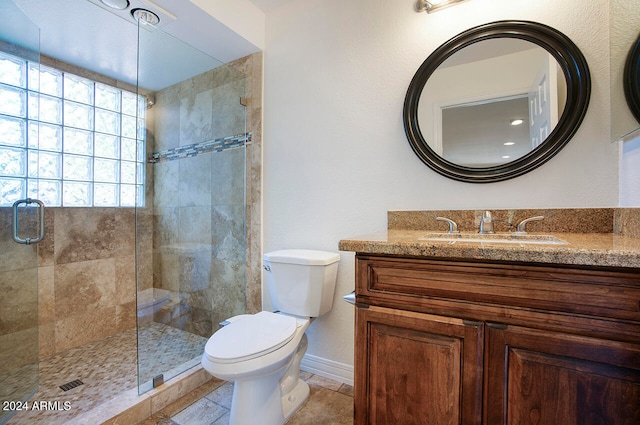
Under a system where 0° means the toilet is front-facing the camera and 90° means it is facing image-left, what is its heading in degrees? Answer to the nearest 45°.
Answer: approximately 45°

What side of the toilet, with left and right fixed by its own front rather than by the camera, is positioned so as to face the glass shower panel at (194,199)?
right

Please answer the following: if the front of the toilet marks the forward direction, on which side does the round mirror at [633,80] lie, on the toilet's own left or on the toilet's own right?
on the toilet's own left

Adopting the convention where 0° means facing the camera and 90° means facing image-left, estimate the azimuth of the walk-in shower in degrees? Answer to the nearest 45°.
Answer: approximately 315°

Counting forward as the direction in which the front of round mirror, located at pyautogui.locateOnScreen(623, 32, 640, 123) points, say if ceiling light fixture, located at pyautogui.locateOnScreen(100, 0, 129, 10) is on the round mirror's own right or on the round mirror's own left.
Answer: on the round mirror's own right

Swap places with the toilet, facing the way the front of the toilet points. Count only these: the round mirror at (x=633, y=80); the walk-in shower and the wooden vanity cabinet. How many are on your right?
1
